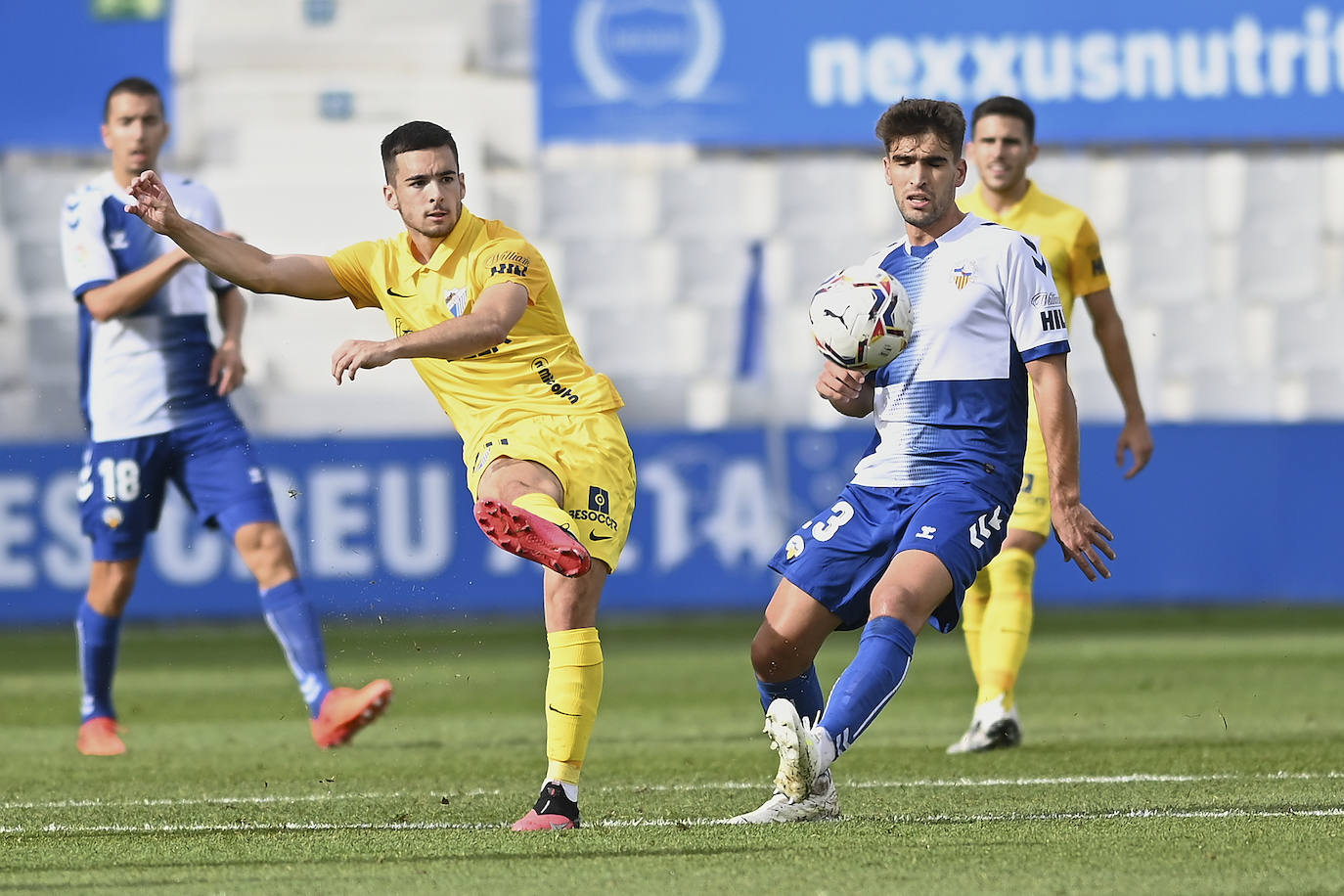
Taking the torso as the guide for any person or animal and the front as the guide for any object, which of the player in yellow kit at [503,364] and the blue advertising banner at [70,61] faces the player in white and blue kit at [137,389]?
the blue advertising banner

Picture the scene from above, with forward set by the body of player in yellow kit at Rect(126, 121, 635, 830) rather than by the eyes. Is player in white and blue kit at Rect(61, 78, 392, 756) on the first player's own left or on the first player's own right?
on the first player's own right

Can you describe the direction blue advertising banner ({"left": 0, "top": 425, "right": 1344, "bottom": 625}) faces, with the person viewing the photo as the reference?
facing the viewer

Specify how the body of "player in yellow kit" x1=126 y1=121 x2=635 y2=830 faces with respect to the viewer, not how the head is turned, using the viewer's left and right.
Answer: facing the viewer and to the left of the viewer

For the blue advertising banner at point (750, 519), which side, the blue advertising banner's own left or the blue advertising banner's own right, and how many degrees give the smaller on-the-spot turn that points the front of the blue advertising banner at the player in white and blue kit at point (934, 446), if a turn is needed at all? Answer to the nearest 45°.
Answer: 0° — it already faces them

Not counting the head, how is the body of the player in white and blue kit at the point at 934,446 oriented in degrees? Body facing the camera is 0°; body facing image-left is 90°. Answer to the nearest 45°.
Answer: approximately 45°

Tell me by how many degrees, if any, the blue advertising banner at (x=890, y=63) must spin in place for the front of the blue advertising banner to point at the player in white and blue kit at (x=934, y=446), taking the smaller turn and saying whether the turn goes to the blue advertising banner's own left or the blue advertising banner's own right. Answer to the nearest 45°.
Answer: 0° — it already faces them

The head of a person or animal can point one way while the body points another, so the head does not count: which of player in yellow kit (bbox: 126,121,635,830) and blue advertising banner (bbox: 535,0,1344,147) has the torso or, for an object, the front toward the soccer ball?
the blue advertising banner

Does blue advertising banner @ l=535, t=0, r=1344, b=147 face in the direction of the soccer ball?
yes

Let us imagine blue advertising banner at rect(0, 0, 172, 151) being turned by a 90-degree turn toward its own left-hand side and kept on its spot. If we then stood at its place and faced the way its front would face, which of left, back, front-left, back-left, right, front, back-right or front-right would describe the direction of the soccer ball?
right

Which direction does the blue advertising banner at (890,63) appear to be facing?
toward the camera

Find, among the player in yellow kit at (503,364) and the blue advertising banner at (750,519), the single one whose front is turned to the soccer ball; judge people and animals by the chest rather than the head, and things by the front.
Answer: the blue advertising banner
